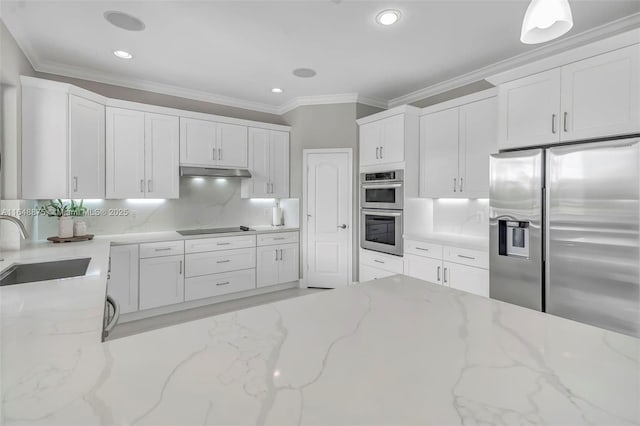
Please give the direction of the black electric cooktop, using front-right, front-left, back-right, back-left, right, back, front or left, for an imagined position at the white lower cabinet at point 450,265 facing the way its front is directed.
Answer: front-right

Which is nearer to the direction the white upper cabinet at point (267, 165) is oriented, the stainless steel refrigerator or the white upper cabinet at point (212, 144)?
the stainless steel refrigerator

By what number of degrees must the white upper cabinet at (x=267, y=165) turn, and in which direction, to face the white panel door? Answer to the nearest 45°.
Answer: approximately 45° to its left

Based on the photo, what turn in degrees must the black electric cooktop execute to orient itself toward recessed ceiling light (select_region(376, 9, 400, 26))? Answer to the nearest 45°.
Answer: approximately 45° to its left

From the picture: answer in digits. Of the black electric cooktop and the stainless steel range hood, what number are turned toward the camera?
2

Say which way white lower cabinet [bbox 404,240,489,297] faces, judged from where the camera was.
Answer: facing the viewer and to the left of the viewer

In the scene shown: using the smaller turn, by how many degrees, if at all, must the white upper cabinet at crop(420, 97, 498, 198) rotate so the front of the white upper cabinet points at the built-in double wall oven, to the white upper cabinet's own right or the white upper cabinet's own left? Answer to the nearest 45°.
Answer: approximately 45° to the white upper cabinet's own right

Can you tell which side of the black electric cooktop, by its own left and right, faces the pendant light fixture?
front

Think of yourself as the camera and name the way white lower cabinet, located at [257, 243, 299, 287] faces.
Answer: facing the viewer and to the right of the viewer

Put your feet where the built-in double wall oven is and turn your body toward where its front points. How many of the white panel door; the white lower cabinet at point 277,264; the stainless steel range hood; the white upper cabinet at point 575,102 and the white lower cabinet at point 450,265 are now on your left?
2

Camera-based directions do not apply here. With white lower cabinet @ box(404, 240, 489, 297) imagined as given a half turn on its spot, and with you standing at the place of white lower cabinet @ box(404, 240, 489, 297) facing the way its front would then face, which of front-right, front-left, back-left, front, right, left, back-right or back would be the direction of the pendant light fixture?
back-right

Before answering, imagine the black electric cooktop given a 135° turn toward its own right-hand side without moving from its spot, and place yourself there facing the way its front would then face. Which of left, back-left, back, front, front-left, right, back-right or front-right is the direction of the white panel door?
back-right
